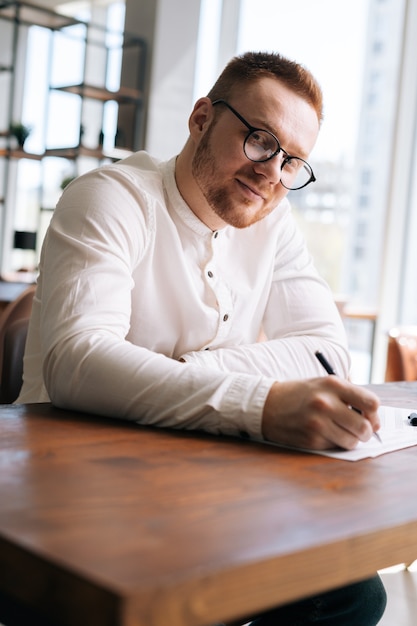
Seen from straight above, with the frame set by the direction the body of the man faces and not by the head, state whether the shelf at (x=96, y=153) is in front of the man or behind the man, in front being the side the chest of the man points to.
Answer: behind

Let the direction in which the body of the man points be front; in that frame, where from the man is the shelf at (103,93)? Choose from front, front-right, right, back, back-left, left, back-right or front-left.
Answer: back-left

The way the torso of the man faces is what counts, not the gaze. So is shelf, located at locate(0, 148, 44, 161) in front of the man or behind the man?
behind

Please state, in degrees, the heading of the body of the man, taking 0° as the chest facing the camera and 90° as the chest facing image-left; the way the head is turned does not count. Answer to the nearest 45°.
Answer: approximately 315°

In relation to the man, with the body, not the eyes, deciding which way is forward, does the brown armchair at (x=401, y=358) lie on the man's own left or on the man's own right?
on the man's own left

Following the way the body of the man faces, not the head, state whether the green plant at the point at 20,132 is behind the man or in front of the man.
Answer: behind
